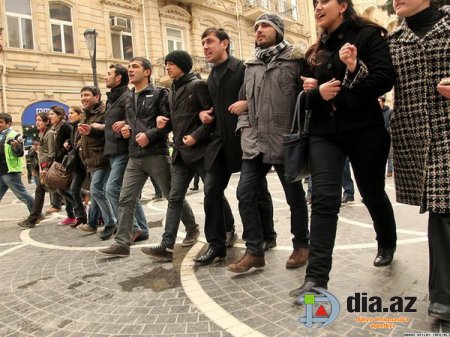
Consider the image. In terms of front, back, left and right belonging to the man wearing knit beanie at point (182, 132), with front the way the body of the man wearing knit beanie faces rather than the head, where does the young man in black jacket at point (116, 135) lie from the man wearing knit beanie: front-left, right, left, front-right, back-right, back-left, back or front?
right

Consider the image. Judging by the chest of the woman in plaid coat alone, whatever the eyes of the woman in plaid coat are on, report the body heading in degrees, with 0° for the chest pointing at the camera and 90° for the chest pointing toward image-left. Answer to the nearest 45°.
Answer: approximately 45°

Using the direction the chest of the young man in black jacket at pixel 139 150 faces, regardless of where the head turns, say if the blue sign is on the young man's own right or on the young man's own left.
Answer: on the young man's own right

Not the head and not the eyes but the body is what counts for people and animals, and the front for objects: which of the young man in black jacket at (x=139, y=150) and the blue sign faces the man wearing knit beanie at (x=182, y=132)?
the blue sign

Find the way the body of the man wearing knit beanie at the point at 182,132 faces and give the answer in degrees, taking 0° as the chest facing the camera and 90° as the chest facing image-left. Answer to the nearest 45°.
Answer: approximately 45°

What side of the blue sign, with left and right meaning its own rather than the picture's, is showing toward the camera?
front

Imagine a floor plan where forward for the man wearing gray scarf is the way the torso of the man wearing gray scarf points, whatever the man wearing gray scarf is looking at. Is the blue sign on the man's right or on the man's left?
on the man's right

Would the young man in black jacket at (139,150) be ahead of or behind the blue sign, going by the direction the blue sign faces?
ahead

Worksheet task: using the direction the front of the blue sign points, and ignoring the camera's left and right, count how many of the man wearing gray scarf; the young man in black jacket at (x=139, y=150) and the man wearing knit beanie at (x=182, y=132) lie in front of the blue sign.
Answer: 3

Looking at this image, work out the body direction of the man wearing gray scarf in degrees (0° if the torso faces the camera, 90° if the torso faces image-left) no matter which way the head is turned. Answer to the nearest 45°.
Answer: approximately 45°

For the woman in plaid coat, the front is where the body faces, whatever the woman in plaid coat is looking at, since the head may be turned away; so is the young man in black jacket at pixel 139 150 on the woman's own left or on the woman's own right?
on the woman's own right

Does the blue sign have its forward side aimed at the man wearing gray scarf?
yes

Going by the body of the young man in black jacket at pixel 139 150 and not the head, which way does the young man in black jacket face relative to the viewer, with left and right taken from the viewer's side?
facing the viewer and to the left of the viewer
